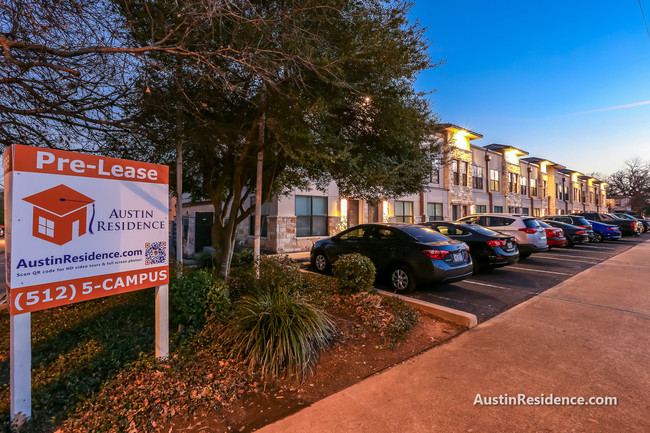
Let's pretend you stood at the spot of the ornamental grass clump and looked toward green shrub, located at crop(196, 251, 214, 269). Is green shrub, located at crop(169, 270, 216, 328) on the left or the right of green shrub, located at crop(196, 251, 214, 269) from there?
left

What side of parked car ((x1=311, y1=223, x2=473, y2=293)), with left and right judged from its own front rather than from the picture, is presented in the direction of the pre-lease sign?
left

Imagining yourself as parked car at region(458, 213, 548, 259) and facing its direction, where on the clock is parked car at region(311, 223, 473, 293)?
parked car at region(311, 223, 473, 293) is roughly at 8 o'clock from parked car at region(458, 213, 548, 259).

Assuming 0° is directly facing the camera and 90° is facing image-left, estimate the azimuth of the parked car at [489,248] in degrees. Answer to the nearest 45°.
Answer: approximately 135°

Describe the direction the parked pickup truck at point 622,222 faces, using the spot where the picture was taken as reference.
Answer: facing away from the viewer and to the left of the viewer

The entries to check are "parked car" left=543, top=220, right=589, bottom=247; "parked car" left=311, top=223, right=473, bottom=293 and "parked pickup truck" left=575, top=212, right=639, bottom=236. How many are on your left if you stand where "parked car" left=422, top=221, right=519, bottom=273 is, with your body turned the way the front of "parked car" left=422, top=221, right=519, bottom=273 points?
1

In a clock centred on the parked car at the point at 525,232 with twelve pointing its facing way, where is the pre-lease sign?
The pre-lease sign is roughly at 8 o'clock from the parked car.

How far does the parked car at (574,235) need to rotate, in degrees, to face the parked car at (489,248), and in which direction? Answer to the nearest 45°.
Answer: approximately 135° to its left

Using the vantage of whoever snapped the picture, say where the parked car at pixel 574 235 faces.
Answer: facing away from the viewer and to the left of the viewer

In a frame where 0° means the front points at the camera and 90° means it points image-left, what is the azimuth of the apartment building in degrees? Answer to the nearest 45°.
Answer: approximately 315°

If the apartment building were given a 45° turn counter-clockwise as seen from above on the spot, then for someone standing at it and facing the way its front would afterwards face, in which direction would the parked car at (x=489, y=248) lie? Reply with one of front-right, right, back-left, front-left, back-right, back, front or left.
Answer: right

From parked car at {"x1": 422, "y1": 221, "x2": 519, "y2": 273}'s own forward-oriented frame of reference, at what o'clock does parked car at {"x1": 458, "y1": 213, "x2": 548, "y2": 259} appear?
parked car at {"x1": 458, "y1": 213, "x2": 548, "y2": 259} is roughly at 2 o'clock from parked car at {"x1": 422, "y1": 221, "x2": 519, "y2": 273}.

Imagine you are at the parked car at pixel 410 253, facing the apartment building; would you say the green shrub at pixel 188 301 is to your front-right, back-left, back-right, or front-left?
back-left

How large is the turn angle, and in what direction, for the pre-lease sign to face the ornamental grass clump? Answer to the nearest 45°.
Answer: approximately 45° to its left

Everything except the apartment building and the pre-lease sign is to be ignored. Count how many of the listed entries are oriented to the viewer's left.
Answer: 0
